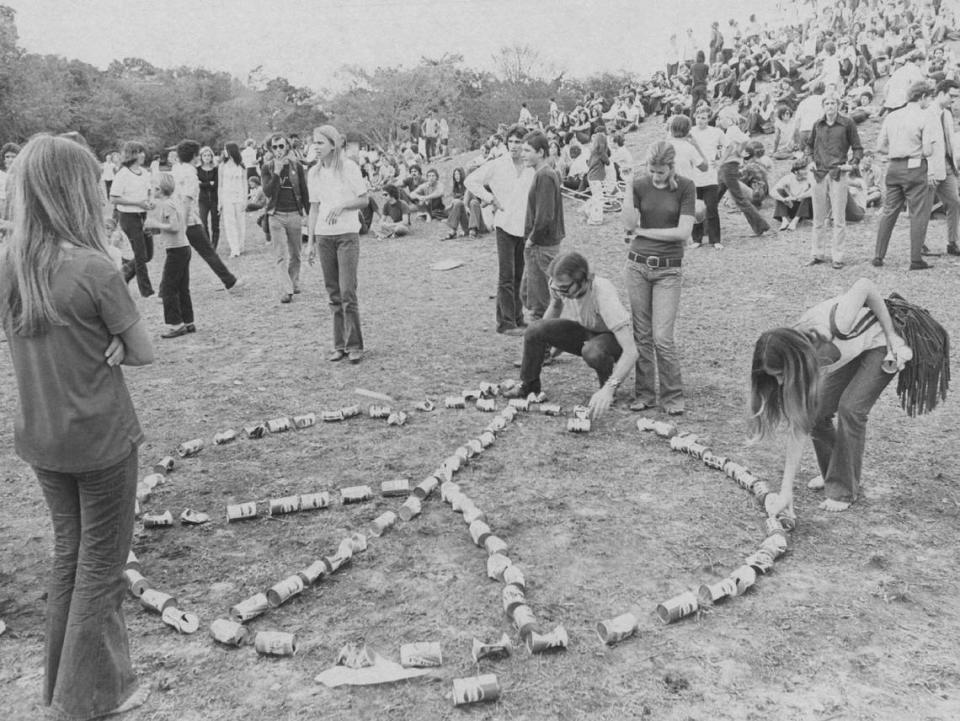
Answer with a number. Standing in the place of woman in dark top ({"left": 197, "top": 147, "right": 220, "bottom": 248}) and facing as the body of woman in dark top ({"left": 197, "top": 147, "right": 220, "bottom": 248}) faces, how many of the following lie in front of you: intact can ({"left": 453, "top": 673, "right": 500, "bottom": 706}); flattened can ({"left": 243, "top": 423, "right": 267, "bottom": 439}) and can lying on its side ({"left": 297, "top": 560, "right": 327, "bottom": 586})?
3

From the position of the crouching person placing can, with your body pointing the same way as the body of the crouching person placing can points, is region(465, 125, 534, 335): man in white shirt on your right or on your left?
on your right

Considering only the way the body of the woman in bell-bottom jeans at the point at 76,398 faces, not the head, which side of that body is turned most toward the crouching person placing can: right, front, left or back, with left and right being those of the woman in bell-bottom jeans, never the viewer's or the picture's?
front

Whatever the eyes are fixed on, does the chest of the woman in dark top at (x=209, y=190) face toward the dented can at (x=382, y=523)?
yes

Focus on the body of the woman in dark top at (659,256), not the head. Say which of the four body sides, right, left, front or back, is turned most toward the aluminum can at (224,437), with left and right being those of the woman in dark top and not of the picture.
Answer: right

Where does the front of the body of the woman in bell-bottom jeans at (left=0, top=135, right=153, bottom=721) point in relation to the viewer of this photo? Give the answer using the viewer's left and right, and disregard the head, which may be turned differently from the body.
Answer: facing away from the viewer and to the right of the viewer

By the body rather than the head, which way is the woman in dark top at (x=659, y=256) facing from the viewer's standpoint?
toward the camera

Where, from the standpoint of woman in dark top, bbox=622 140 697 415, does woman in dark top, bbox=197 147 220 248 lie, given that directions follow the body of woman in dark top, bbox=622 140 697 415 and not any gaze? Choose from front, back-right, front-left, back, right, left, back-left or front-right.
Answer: back-right

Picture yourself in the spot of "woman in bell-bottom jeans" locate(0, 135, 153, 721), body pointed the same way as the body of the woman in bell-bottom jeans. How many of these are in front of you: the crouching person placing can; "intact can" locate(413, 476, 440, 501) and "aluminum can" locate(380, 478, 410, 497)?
3

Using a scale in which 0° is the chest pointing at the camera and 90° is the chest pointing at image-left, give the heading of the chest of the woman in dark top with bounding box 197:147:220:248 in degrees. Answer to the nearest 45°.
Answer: approximately 0°

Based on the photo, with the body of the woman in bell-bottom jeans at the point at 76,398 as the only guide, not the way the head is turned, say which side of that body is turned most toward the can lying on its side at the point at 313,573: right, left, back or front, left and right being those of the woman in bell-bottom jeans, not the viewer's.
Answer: front

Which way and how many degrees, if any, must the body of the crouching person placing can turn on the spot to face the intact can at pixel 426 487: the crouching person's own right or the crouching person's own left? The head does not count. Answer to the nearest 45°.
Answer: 0° — they already face it
